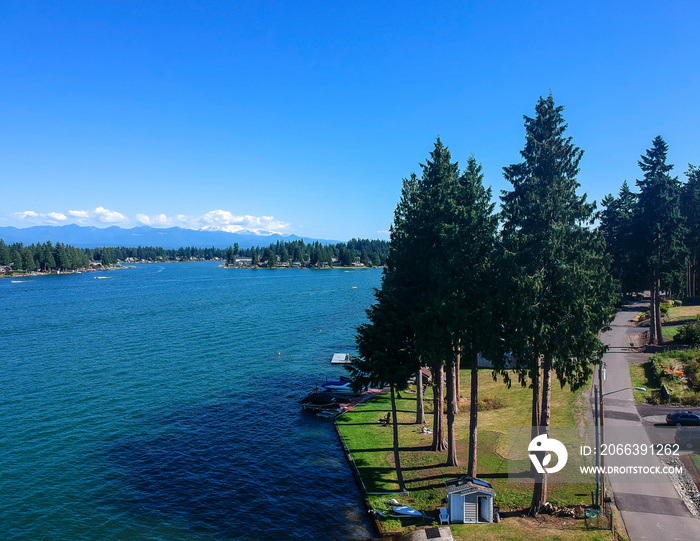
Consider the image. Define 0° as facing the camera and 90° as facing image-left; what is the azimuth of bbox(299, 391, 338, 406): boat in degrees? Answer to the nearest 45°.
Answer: approximately 90°

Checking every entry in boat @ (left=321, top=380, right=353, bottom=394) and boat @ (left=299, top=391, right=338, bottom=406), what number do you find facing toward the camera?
0

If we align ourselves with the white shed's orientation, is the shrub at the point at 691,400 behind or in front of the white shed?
behind

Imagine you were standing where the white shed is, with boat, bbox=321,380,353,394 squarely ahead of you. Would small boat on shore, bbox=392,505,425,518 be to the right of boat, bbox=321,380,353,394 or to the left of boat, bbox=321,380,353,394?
left

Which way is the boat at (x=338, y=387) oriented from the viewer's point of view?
to the viewer's left

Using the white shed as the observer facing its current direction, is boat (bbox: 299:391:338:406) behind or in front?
behind

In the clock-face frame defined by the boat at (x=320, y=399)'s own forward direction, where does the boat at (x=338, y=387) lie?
the boat at (x=338, y=387) is roughly at 4 o'clock from the boat at (x=320, y=399).

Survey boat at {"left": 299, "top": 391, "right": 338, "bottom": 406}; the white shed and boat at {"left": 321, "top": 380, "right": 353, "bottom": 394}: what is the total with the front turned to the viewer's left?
2

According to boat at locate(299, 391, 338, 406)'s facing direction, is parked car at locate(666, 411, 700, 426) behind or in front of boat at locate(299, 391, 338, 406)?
behind

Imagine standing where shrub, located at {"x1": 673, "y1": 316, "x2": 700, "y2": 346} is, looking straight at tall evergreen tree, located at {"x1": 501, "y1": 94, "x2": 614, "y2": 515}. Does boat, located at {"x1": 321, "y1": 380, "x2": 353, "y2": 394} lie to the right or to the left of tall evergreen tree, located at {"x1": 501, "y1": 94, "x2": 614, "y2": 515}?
right

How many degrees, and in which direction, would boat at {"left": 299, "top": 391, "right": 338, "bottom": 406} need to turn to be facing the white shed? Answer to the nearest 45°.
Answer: approximately 90° to its left

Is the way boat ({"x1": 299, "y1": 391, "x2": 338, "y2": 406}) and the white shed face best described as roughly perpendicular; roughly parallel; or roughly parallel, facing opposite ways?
roughly perpendicular

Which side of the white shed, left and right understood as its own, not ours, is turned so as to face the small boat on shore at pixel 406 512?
right

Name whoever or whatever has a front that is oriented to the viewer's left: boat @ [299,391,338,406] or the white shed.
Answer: the boat
